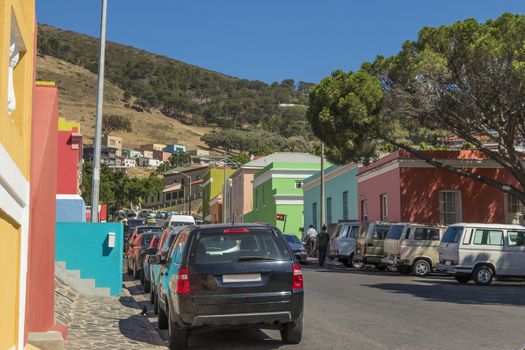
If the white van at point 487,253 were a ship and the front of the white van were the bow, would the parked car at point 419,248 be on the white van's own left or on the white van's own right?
on the white van's own left

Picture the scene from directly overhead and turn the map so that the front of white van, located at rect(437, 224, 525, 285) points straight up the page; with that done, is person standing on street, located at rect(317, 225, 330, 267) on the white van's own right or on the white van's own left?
on the white van's own left

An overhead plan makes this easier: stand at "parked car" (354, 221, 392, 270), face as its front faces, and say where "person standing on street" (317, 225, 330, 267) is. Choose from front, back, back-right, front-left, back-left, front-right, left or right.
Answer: left

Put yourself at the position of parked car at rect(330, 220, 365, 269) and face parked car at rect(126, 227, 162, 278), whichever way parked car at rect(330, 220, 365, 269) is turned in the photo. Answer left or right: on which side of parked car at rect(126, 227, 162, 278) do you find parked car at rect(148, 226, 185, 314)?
left

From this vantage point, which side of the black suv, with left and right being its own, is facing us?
back

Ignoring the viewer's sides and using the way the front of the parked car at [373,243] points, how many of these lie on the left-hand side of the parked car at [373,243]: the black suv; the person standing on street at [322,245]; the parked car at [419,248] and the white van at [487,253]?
1
